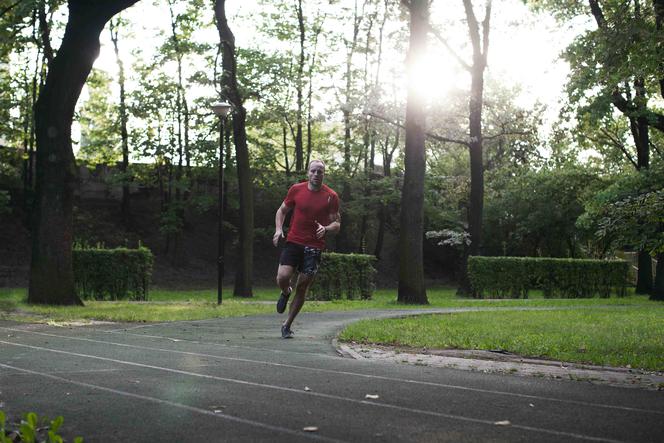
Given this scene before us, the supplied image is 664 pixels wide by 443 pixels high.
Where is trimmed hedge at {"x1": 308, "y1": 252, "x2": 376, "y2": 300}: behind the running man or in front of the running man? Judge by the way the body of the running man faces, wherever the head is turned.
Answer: behind

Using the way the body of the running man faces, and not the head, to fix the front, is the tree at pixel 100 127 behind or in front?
behind

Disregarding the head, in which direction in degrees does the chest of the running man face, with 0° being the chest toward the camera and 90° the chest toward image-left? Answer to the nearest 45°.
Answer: approximately 0°

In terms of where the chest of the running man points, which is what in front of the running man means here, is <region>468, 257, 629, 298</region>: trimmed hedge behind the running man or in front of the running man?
behind

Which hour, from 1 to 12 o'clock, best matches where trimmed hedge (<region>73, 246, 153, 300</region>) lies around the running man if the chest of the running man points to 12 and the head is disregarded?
The trimmed hedge is roughly at 5 o'clock from the running man.
